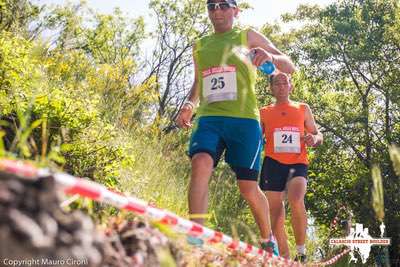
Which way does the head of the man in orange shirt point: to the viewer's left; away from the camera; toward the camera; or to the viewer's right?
toward the camera

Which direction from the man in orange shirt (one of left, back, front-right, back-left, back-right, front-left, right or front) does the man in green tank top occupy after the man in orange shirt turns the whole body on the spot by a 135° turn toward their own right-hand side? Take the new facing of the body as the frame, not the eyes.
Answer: back-left

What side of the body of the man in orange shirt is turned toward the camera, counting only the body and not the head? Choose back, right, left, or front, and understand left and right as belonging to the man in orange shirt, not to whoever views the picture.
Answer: front

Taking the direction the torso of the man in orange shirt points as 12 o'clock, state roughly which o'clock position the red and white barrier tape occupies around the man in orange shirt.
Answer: The red and white barrier tape is roughly at 12 o'clock from the man in orange shirt.
